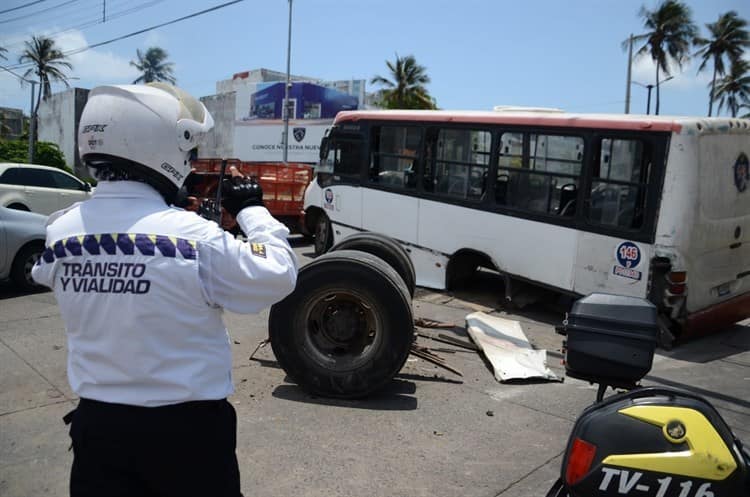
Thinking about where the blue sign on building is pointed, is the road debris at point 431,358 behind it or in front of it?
in front

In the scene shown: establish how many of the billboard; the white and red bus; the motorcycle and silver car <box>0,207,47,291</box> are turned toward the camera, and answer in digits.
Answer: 1

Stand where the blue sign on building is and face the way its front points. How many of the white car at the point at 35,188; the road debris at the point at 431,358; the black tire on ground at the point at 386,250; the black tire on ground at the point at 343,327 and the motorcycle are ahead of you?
5

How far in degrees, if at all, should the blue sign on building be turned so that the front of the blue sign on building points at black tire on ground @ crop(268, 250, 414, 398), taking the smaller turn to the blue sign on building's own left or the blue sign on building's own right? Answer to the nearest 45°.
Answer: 0° — it already faces it

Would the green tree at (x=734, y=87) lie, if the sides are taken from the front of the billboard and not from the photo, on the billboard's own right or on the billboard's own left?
on the billboard's own left

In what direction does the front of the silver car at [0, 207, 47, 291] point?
to the viewer's right

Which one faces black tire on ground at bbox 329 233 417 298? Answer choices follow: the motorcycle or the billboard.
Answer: the billboard

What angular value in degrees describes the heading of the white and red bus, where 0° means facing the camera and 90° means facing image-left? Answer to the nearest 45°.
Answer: approximately 135°

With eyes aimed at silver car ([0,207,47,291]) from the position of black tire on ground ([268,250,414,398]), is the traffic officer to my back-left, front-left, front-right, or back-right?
back-left

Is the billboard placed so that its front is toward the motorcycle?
yes

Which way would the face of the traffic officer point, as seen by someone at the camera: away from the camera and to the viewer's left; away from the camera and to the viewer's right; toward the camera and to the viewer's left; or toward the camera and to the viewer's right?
away from the camera and to the viewer's right

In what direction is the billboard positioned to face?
toward the camera

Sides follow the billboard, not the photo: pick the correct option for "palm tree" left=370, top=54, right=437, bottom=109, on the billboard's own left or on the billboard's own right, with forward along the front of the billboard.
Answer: on the billboard's own left

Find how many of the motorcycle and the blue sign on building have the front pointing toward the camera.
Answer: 1
